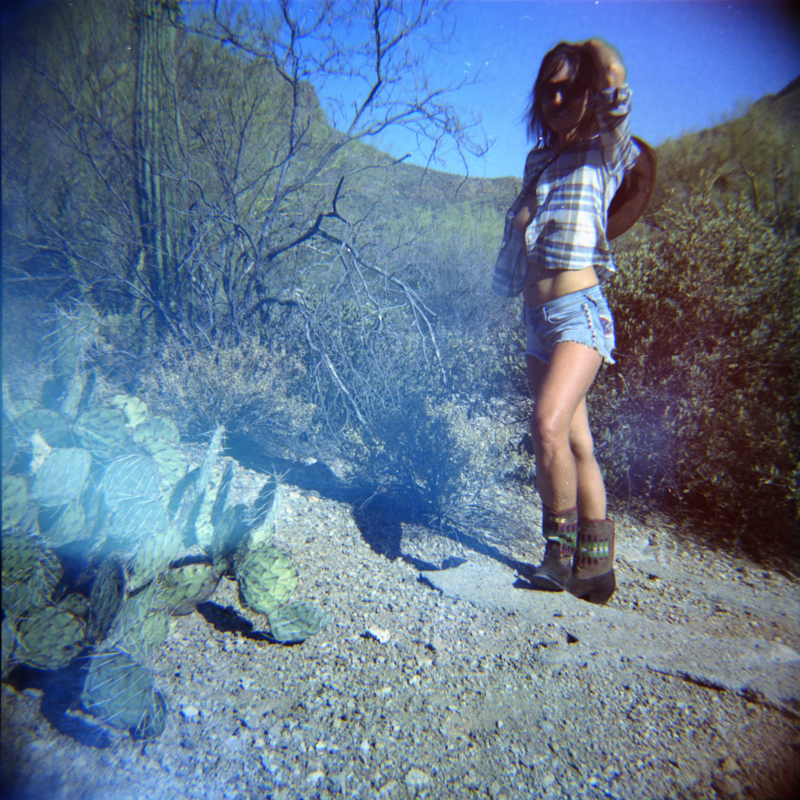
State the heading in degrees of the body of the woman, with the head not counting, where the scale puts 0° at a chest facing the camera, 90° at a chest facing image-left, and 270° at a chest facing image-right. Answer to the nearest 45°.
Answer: approximately 45°

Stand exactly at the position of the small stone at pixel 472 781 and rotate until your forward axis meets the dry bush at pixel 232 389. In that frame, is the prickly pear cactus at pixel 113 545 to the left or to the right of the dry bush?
left

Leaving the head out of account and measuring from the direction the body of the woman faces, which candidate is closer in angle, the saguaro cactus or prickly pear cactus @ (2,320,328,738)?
the prickly pear cactus

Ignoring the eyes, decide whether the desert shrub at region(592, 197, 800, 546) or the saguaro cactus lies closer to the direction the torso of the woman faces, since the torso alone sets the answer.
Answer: the saguaro cactus

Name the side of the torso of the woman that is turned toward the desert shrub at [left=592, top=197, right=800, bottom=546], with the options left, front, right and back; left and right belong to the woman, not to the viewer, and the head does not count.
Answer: back

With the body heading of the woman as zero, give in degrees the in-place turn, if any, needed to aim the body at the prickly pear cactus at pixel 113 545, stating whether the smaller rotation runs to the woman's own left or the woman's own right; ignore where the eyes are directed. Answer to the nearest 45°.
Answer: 0° — they already face it

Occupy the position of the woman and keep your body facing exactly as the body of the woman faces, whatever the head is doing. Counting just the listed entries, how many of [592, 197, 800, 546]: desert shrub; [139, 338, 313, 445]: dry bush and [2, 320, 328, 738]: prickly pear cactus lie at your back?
1
